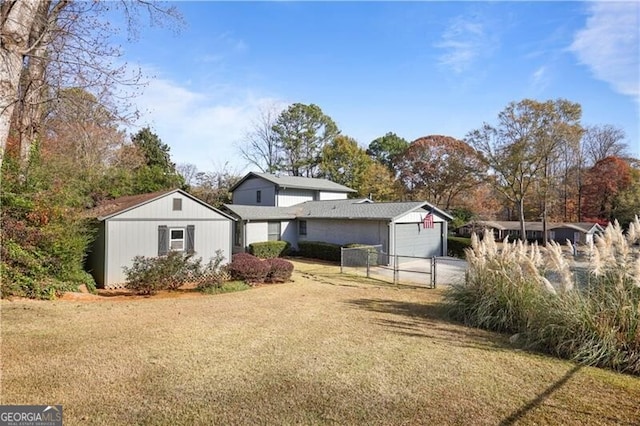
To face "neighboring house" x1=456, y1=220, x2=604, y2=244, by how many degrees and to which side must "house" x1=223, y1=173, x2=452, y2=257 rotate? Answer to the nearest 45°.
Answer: approximately 90° to its left

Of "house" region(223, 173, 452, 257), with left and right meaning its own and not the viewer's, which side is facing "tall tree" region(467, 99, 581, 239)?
left

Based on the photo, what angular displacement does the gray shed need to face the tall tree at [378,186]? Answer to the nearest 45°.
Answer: approximately 135° to its left

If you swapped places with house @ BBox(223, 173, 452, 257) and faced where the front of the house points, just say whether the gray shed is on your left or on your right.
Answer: on your right

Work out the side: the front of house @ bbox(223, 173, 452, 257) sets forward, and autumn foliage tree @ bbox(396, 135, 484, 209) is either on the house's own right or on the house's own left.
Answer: on the house's own left

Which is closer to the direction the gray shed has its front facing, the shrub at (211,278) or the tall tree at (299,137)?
the shrub

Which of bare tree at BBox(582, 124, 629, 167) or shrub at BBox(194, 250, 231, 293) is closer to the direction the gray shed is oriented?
the shrub

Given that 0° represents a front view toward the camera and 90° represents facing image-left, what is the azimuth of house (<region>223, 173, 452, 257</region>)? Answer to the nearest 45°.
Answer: approximately 315°

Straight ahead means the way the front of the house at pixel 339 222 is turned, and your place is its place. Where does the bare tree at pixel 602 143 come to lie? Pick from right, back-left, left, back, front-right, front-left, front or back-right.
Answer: left

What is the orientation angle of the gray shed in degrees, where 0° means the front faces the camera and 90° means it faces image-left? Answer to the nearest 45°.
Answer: approximately 0°
